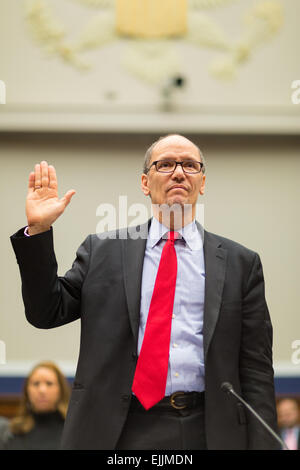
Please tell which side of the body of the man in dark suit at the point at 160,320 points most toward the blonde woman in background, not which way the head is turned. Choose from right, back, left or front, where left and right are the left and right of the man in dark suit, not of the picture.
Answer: back

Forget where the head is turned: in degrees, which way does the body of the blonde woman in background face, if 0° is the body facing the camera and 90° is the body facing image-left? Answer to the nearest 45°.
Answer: approximately 0°

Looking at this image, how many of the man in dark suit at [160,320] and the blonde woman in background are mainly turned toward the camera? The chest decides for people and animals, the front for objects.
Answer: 2

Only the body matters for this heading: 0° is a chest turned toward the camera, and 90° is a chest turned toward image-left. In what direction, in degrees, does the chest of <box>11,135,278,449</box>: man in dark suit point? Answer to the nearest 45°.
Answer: approximately 0°

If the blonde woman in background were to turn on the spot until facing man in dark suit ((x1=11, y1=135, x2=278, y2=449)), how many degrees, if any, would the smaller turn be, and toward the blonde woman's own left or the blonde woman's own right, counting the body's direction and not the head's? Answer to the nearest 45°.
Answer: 0° — they already face them
